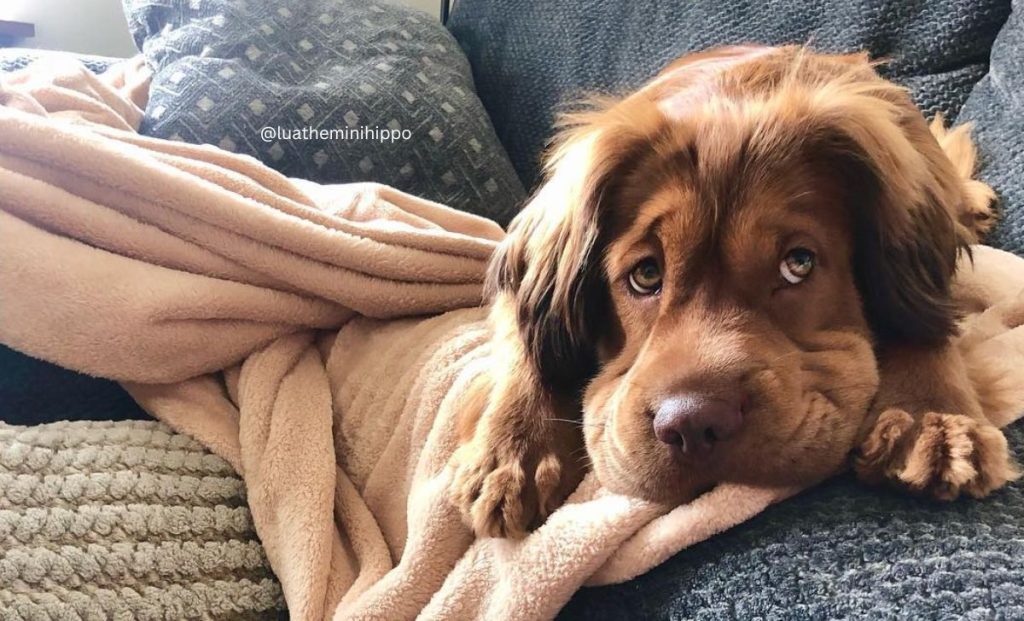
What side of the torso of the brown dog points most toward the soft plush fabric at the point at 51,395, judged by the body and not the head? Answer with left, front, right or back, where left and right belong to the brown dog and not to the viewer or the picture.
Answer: right

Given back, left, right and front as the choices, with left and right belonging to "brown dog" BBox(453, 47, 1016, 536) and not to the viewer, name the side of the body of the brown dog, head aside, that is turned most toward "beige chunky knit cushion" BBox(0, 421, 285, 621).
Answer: right

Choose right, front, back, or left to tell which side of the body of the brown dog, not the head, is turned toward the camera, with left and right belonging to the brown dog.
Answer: front

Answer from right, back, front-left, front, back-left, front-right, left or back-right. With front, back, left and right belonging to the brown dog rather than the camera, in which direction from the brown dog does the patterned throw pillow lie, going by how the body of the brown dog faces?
back-right
